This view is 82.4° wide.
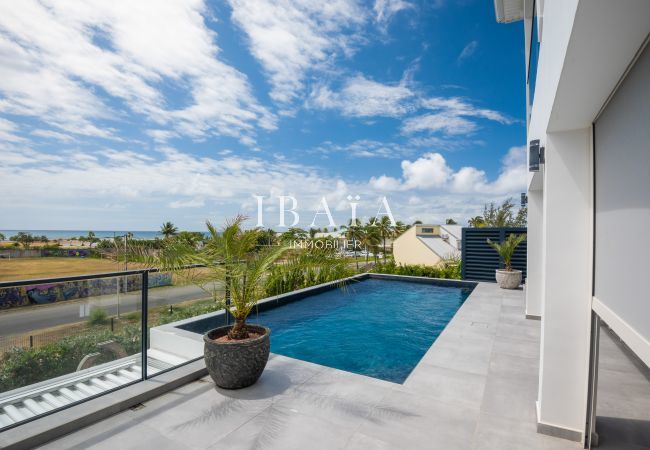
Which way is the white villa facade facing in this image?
to the viewer's left

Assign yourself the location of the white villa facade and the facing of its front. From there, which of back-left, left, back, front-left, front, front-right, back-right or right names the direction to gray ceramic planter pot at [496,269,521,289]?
right

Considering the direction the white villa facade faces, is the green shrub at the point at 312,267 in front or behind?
in front

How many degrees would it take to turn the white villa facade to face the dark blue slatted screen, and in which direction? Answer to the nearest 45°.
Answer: approximately 90° to its right

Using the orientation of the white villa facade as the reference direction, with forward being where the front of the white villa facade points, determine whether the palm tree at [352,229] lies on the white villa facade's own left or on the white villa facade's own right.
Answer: on the white villa facade's own right

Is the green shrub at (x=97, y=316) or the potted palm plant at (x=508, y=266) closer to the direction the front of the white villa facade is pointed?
the green shrub

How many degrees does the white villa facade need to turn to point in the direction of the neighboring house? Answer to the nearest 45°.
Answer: approximately 90° to its right

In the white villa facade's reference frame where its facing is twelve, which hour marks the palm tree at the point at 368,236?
The palm tree is roughly at 2 o'clock from the white villa facade.

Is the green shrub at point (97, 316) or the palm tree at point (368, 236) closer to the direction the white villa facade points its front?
the green shrub

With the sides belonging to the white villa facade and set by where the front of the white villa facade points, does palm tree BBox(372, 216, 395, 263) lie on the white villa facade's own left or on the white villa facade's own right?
on the white villa facade's own right

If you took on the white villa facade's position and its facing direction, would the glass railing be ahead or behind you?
ahead
